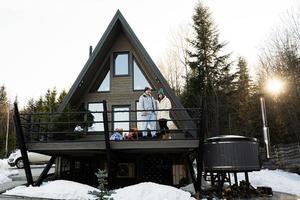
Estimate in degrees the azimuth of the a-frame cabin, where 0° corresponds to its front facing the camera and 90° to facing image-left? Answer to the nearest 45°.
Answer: approximately 0°

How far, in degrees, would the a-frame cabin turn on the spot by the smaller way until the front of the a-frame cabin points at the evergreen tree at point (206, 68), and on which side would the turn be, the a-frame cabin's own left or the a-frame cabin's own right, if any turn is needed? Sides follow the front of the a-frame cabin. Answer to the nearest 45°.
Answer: approximately 135° to the a-frame cabin's own left

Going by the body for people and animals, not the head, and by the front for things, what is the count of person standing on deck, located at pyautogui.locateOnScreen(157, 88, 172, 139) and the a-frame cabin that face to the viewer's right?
0

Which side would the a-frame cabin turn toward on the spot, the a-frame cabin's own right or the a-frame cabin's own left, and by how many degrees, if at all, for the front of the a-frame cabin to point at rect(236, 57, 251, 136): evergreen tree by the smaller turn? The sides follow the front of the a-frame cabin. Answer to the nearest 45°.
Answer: approximately 135° to the a-frame cabin's own left
